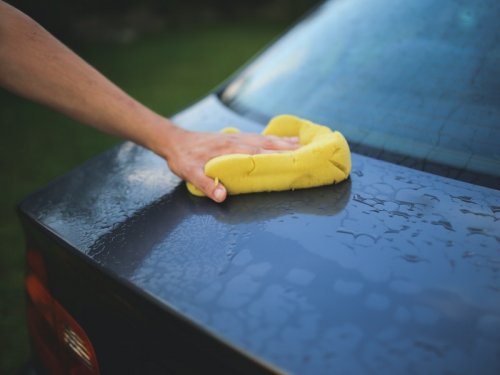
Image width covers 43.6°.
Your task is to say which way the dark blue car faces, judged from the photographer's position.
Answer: facing away from the viewer and to the right of the viewer
